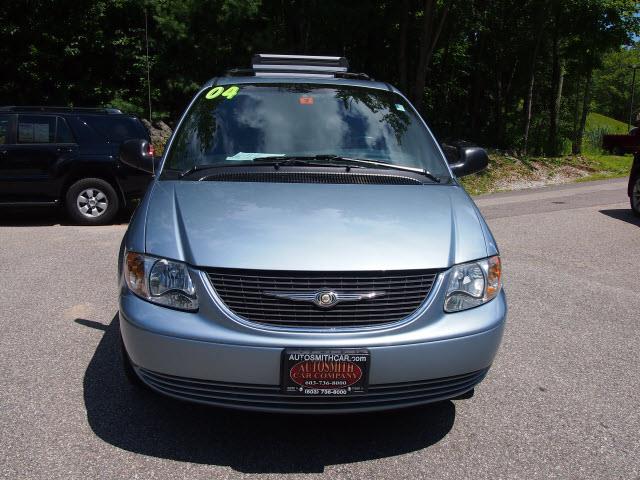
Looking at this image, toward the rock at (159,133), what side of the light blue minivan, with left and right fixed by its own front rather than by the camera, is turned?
back

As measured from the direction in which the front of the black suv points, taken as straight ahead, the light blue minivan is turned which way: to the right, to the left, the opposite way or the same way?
to the left

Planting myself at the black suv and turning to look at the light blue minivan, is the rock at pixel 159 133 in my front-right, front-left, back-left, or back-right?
back-left

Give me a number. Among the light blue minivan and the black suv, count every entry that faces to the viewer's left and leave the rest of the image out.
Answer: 1

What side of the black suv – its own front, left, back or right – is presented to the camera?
left

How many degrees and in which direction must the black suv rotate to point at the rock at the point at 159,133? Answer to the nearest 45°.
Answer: approximately 90° to its right

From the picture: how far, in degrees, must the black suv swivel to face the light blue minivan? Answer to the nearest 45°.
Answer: approximately 90° to its left

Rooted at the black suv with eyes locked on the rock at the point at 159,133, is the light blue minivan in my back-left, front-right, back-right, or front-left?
back-right

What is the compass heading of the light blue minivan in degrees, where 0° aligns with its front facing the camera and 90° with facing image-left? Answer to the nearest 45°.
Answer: approximately 0°

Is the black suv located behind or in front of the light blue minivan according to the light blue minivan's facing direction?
behind
